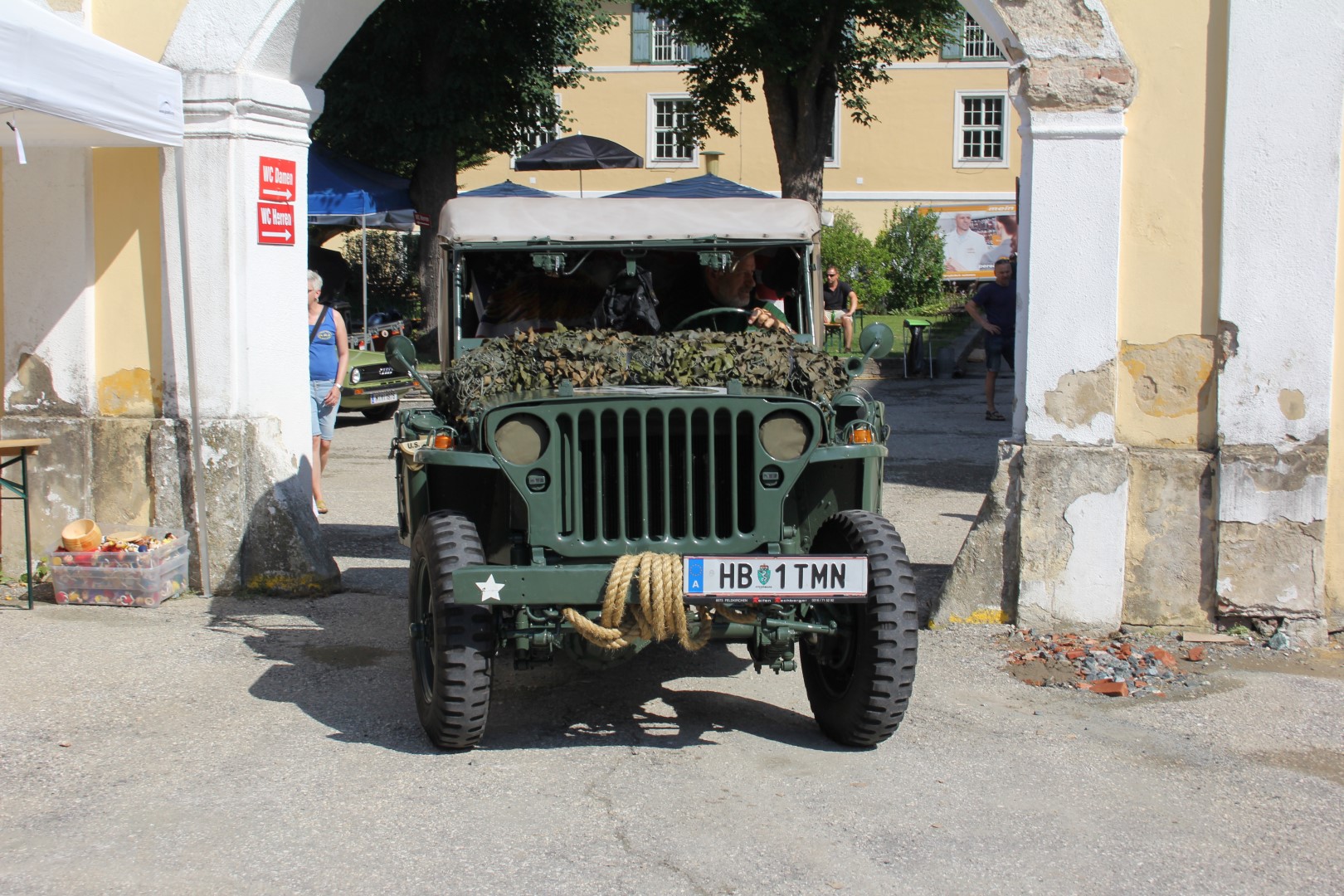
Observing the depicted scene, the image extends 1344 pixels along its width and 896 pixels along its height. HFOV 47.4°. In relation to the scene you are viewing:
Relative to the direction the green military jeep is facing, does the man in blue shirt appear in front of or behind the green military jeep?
behind

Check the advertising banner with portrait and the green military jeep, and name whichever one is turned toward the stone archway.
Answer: the advertising banner with portrait

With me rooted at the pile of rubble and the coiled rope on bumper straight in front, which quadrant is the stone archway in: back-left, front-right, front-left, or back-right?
front-right

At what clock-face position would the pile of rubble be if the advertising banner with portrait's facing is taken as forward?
The pile of rubble is roughly at 12 o'clock from the advertising banner with portrait.

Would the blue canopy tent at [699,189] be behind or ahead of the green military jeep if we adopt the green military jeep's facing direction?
behind

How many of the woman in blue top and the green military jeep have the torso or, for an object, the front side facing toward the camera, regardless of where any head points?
2

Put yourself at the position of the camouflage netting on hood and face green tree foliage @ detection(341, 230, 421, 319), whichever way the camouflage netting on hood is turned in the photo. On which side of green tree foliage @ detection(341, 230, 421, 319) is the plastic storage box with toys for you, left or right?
left

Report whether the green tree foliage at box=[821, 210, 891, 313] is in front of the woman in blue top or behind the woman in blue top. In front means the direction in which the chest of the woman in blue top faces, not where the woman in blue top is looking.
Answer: behind

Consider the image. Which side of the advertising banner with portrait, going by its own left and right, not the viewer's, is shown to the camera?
front

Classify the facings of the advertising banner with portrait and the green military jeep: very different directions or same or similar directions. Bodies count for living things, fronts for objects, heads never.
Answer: same or similar directions

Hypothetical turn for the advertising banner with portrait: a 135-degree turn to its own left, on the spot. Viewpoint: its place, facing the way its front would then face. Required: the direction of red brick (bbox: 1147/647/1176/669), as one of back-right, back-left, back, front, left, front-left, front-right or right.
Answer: back-right

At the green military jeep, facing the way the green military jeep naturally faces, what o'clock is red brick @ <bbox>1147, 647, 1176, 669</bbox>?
The red brick is roughly at 8 o'clock from the green military jeep.
